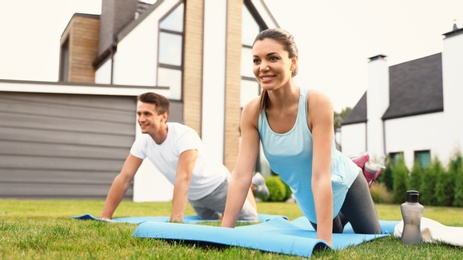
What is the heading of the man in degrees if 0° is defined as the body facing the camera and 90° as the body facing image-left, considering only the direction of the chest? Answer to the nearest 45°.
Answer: approximately 45°

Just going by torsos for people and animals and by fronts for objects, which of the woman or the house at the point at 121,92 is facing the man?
the house

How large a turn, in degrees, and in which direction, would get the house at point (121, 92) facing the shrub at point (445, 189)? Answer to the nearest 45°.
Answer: approximately 90° to its left

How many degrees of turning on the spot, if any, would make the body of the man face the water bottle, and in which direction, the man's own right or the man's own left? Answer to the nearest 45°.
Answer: approximately 90° to the man's own left

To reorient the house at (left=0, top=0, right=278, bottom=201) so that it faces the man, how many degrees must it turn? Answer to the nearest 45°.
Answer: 0° — it already faces them

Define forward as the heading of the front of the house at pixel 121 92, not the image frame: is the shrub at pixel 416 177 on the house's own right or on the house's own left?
on the house's own left

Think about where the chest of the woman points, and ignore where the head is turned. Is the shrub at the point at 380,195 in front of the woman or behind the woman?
behind

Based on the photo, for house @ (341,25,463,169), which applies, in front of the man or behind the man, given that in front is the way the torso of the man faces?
behind

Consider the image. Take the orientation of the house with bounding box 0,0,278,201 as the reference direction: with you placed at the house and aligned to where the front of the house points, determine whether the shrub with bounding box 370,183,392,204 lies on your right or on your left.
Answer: on your left
